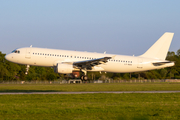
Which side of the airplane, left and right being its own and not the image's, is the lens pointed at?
left
